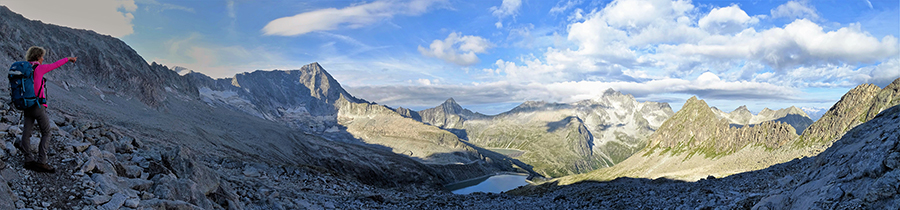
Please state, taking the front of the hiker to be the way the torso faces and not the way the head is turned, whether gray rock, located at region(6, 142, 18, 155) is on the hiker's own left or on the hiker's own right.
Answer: on the hiker's own left

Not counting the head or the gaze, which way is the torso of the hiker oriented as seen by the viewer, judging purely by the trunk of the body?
to the viewer's right

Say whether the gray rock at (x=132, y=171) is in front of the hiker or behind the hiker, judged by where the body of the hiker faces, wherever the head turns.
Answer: in front

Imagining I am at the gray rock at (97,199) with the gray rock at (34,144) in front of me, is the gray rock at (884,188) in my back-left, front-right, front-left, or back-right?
back-right

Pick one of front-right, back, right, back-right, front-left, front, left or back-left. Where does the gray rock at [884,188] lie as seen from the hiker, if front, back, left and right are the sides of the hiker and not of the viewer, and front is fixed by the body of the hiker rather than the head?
front-right

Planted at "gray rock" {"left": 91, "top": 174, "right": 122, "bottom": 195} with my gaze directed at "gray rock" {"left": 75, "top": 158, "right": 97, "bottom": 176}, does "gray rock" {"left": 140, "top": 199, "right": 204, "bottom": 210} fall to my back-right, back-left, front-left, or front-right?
back-right
